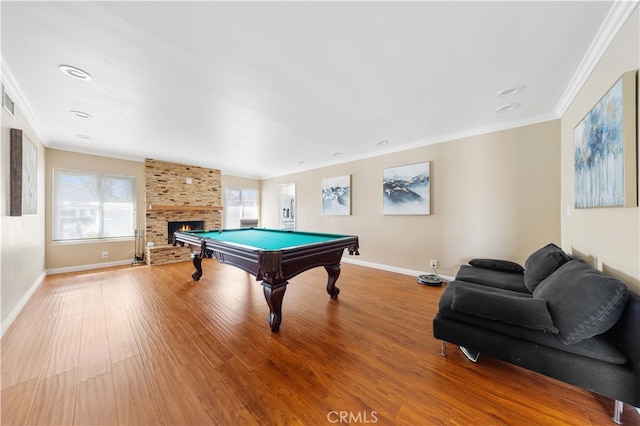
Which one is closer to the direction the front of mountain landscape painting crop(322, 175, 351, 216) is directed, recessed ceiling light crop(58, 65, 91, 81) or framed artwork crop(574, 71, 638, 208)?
the recessed ceiling light

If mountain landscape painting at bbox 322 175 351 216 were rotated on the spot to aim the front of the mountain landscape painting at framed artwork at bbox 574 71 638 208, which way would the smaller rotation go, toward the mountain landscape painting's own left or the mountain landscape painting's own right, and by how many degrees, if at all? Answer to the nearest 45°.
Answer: approximately 90° to the mountain landscape painting's own left

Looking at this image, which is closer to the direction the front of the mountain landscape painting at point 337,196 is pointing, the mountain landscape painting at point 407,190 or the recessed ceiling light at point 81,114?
the recessed ceiling light

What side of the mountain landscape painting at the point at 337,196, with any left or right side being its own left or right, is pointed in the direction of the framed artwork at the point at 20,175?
front

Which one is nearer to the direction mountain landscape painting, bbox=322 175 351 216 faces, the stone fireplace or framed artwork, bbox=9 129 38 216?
the framed artwork

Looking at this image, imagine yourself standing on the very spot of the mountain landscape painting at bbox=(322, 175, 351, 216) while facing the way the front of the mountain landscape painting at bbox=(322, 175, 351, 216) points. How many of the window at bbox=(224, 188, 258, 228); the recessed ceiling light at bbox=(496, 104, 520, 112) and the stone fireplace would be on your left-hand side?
1

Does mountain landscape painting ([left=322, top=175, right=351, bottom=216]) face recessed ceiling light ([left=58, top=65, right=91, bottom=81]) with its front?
yes

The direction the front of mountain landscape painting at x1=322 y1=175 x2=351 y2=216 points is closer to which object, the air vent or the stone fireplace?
the air vent

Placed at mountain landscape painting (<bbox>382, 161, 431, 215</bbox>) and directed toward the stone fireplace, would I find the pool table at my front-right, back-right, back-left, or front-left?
front-left

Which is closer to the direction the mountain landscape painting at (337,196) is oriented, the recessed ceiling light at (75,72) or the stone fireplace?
the recessed ceiling light

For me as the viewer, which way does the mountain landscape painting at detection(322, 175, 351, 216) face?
facing the viewer and to the left of the viewer

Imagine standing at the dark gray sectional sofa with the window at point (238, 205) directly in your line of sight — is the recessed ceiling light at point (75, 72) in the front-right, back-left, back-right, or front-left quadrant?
front-left

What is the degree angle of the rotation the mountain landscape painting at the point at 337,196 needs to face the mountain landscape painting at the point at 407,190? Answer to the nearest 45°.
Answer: approximately 90° to its left

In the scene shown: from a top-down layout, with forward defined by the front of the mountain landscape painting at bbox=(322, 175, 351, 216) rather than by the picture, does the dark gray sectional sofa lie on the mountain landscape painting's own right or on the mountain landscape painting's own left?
on the mountain landscape painting's own left

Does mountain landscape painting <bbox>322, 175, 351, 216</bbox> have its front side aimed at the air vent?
yes

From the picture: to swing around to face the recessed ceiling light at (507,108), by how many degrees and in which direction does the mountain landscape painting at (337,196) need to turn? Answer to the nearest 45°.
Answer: approximately 90° to its left
